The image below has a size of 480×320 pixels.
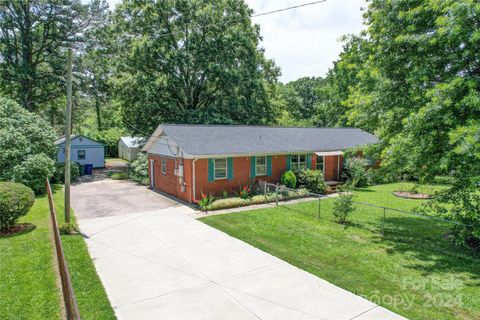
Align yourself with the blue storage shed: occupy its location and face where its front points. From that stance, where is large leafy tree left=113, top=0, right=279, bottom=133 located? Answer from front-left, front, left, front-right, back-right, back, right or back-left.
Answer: front-left

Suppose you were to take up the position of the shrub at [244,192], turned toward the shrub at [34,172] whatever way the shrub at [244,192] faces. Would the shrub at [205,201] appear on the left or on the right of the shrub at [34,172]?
left

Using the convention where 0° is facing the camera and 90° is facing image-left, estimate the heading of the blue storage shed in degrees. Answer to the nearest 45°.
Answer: approximately 0°

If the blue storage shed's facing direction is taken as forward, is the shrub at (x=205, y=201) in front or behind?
in front

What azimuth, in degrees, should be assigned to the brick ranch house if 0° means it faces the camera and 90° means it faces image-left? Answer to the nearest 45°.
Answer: approximately 315°

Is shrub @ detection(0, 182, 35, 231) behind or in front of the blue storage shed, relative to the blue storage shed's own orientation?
in front

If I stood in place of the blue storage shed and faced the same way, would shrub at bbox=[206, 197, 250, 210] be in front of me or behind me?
in front

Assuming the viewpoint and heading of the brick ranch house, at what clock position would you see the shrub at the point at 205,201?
The shrub is roughly at 2 o'clock from the brick ranch house.
